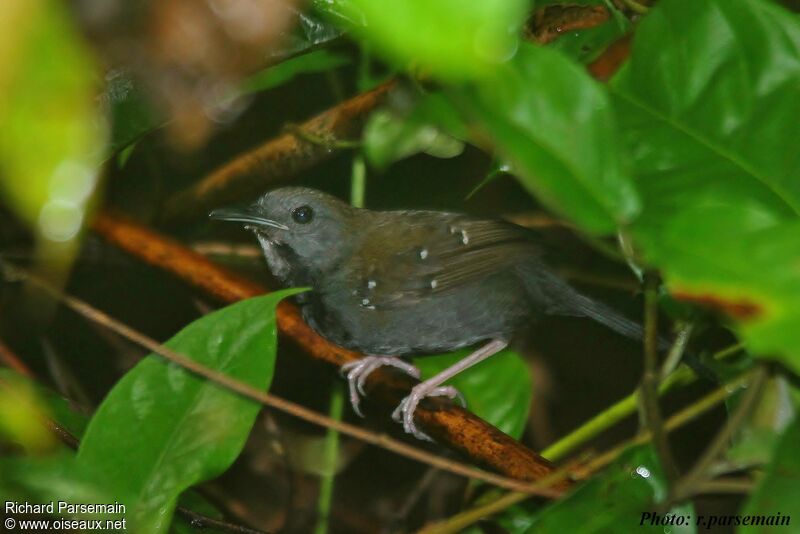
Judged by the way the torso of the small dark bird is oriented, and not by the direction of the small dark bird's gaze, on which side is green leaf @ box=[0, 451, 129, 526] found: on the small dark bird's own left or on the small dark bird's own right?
on the small dark bird's own left

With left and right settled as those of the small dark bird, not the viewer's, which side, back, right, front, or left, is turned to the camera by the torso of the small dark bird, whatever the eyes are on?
left
